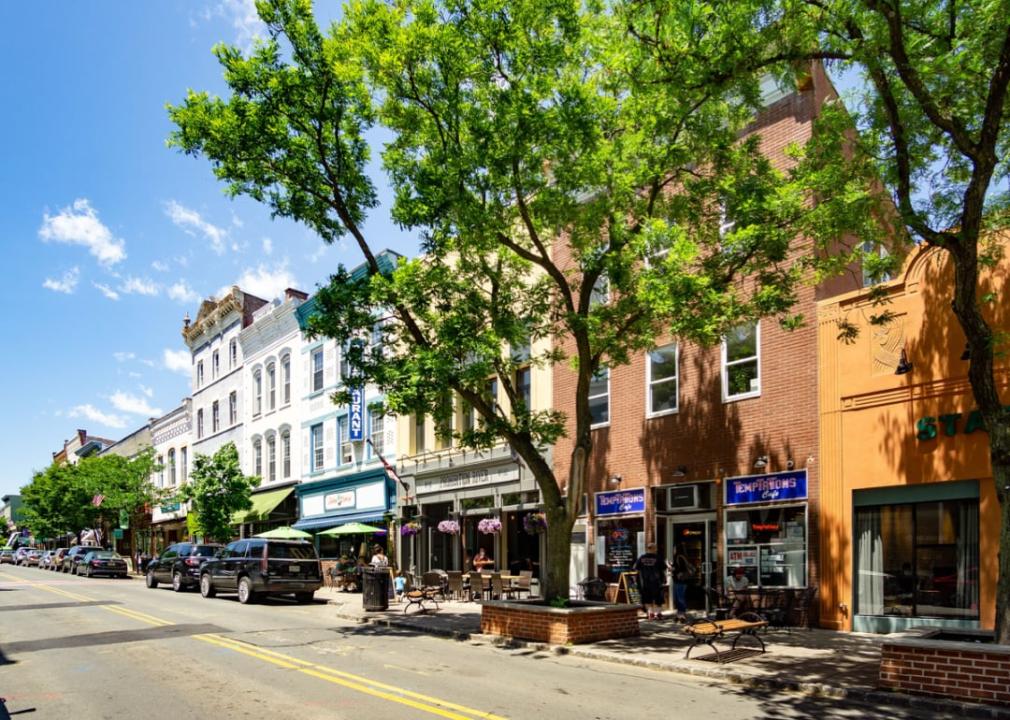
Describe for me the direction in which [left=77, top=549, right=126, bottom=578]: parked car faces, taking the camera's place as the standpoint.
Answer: facing away from the viewer and to the left of the viewer

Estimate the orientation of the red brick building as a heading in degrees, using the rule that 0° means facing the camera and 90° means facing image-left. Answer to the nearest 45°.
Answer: approximately 45°

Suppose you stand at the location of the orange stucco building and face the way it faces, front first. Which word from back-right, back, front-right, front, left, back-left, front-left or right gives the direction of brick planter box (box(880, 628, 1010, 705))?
front-left

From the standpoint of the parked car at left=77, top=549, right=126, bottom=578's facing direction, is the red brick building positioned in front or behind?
behind

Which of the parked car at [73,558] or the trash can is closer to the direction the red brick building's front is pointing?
the trash can

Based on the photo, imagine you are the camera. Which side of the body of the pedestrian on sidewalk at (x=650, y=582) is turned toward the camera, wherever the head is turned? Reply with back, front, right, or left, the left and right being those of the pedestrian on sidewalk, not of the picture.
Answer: back

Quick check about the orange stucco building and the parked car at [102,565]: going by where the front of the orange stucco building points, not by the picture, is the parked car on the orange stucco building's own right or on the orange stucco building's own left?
on the orange stucco building's own right
